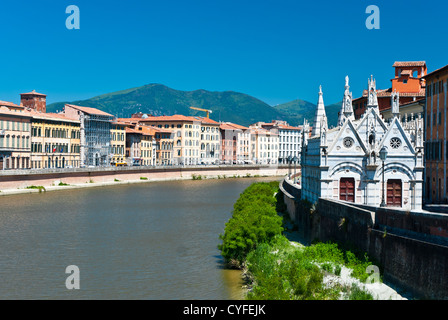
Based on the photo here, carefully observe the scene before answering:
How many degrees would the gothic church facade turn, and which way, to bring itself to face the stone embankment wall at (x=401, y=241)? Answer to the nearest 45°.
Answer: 0° — it already faces it

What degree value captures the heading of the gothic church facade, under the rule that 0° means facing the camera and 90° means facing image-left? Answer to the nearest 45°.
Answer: approximately 0°
